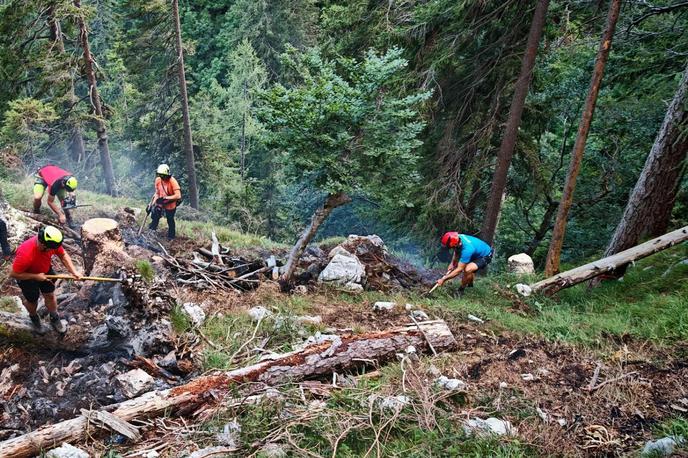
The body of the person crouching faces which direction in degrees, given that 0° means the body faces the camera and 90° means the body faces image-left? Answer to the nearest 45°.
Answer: approximately 45°

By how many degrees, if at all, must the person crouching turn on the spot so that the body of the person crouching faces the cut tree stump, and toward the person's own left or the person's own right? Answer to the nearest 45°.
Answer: approximately 45° to the person's own right

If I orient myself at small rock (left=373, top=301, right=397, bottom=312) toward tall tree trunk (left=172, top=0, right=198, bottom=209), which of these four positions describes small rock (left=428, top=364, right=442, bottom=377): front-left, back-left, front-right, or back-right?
back-left

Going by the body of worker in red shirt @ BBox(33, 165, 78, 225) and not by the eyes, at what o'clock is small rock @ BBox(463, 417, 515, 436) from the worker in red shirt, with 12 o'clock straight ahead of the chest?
The small rock is roughly at 1 o'clock from the worker in red shirt.

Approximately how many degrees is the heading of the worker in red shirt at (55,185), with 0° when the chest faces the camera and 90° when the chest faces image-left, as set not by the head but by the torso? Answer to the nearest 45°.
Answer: approximately 315°

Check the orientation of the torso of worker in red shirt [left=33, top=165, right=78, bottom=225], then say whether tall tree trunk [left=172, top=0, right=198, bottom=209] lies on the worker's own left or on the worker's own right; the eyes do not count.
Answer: on the worker's own left

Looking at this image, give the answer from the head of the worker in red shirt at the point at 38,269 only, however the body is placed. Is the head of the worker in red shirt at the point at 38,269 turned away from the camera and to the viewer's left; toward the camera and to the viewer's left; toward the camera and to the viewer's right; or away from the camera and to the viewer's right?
toward the camera and to the viewer's right

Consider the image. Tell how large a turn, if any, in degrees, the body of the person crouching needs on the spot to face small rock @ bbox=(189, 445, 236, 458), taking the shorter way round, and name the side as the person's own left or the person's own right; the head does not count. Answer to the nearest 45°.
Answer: approximately 45° to the person's own left
